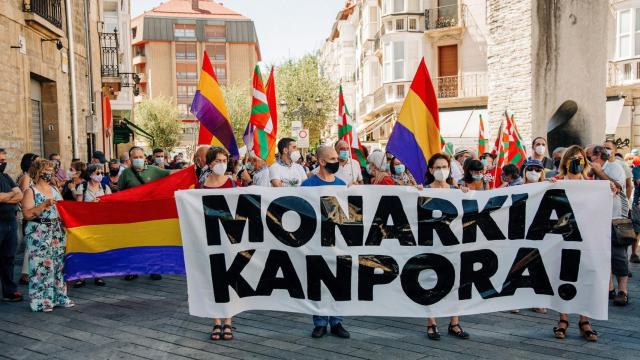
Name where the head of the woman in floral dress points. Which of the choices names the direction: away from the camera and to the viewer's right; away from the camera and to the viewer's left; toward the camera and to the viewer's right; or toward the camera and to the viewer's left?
toward the camera and to the viewer's right

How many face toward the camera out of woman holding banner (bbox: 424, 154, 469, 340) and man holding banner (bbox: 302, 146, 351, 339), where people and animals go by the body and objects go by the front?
2

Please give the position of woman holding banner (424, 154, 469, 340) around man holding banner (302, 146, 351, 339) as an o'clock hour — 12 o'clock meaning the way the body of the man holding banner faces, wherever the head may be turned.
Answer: The woman holding banner is roughly at 9 o'clock from the man holding banner.

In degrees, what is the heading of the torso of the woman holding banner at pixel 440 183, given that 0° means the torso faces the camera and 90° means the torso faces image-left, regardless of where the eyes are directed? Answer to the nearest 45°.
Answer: approximately 0°

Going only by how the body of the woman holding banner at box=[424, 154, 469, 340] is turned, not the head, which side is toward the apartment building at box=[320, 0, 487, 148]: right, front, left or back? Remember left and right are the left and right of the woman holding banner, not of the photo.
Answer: back

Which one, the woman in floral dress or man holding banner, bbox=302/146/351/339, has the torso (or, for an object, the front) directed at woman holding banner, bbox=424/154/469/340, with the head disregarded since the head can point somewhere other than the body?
the woman in floral dress

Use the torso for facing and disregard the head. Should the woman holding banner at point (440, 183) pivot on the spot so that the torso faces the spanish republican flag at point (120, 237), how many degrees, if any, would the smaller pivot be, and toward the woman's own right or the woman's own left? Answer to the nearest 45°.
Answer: approximately 90° to the woman's own right

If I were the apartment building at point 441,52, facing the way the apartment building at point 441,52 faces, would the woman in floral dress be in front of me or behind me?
in front

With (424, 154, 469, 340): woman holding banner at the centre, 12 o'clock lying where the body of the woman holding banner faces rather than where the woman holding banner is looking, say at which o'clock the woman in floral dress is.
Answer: The woman in floral dress is roughly at 3 o'clock from the woman holding banner.
